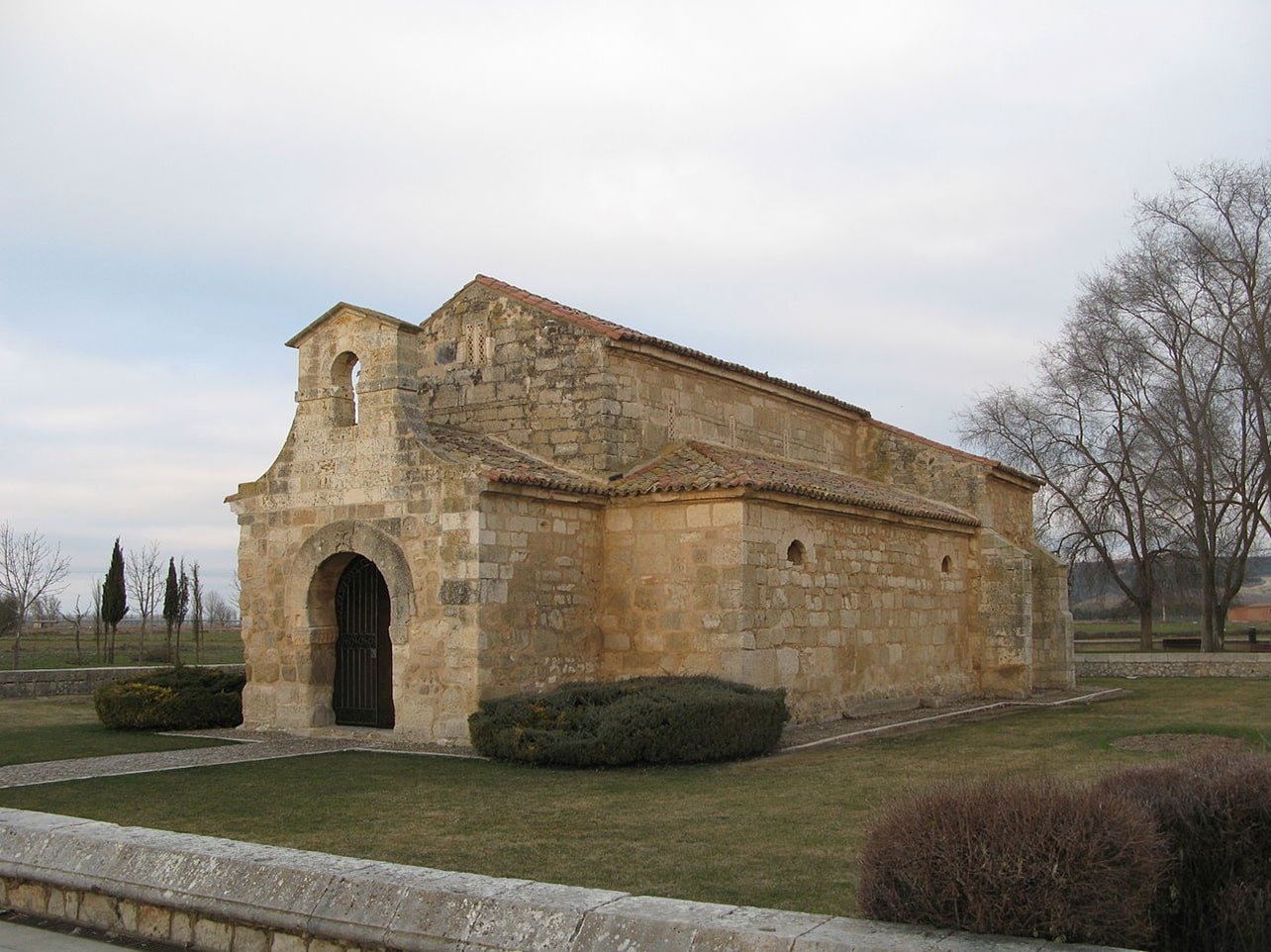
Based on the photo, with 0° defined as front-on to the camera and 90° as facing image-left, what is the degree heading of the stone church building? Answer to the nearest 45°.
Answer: approximately 45°

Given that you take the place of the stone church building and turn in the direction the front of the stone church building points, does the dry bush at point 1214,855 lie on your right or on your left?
on your left

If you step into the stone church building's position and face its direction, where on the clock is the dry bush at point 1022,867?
The dry bush is roughly at 10 o'clock from the stone church building.

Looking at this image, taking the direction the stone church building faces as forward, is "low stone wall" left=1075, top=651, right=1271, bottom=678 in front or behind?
behind

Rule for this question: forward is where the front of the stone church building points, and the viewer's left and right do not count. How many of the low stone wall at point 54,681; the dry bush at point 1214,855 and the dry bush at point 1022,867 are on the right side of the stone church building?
1

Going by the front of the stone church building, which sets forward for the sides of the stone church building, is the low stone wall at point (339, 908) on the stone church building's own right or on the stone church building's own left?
on the stone church building's own left

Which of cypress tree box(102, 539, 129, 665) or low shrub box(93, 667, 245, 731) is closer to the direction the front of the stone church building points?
the low shrub

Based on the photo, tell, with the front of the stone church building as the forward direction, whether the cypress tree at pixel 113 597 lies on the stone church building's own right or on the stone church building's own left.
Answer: on the stone church building's own right

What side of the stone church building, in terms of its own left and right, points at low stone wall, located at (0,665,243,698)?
right
